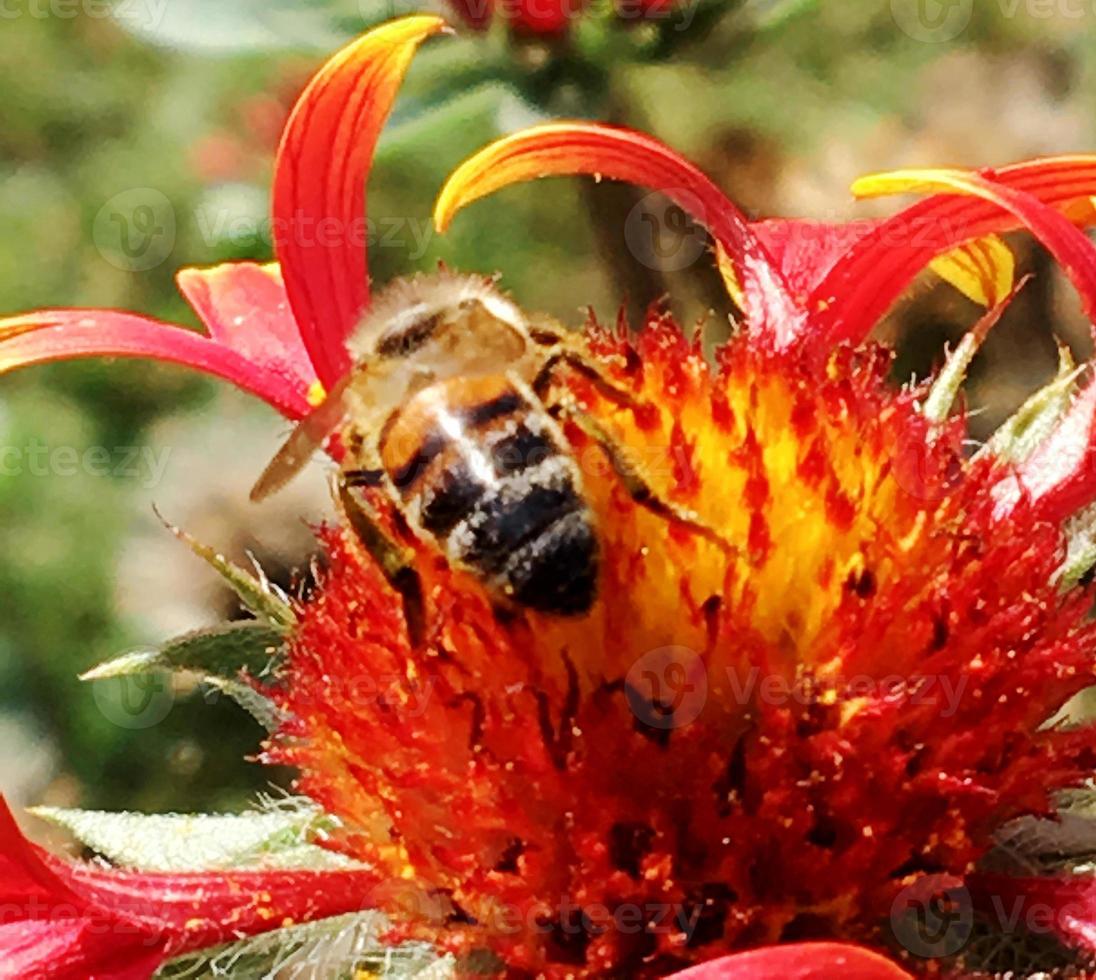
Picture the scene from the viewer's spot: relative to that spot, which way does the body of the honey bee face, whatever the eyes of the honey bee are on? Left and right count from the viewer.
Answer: facing away from the viewer and to the left of the viewer

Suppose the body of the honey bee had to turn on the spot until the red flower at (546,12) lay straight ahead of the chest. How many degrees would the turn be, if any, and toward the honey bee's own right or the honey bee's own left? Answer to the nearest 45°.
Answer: approximately 45° to the honey bee's own right
